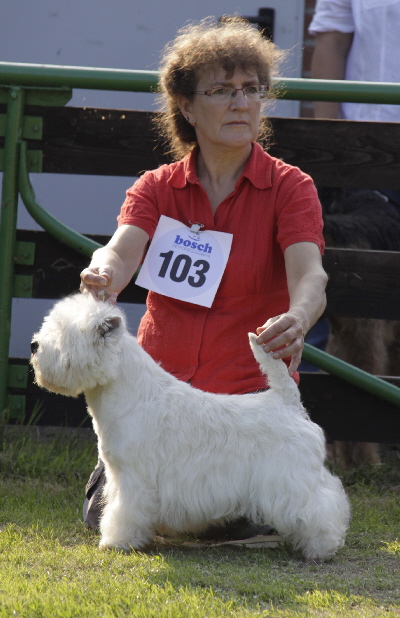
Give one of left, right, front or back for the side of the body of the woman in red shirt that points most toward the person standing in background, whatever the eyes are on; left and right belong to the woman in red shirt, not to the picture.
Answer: back

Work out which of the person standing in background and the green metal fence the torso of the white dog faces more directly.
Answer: the green metal fence

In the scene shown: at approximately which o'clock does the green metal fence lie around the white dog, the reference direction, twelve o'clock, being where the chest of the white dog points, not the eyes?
The green metal fence is roughly at 2 o'clock from the white dog.

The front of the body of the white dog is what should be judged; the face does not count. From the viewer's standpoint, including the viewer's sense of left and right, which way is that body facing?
facing to the left of the viewer

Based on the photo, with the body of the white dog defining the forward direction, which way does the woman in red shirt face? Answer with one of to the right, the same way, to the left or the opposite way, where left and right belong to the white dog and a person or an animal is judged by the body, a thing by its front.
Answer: to the left

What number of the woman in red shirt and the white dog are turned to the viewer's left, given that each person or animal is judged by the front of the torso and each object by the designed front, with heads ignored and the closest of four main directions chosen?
1

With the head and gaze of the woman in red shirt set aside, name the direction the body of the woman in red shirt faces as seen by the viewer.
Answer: toward the camera
